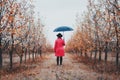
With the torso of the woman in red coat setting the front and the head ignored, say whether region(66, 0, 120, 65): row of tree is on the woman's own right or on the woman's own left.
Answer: on the woman's own right

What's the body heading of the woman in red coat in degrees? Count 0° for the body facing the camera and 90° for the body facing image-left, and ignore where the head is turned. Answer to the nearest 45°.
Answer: approximately 180°
